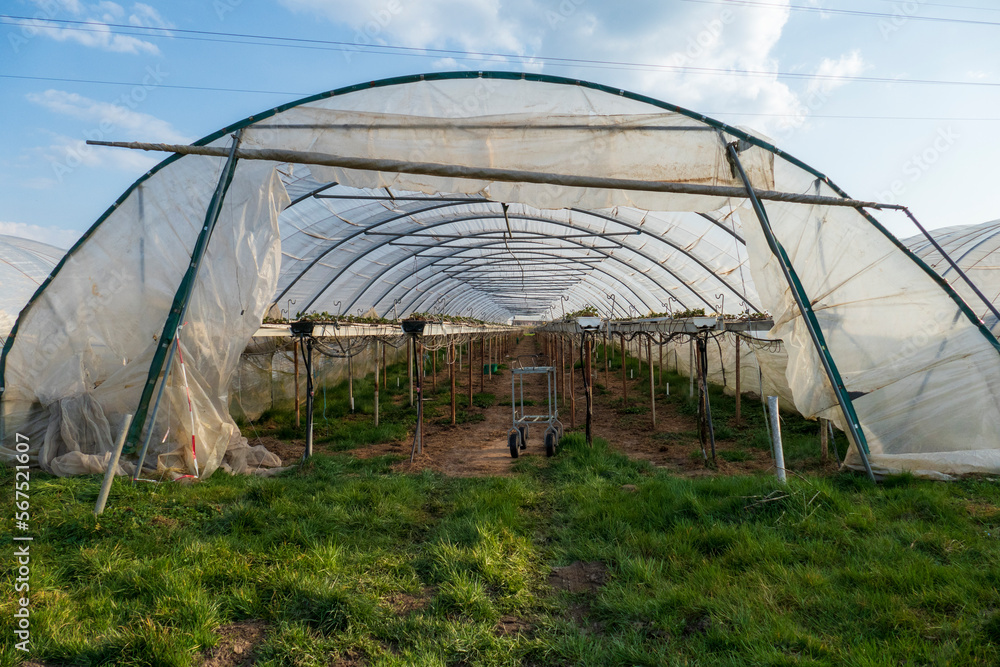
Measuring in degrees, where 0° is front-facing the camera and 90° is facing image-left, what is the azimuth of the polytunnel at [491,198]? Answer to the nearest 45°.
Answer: approximately 0°

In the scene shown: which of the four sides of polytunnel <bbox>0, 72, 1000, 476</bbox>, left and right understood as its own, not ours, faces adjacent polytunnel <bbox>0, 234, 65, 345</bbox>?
right
